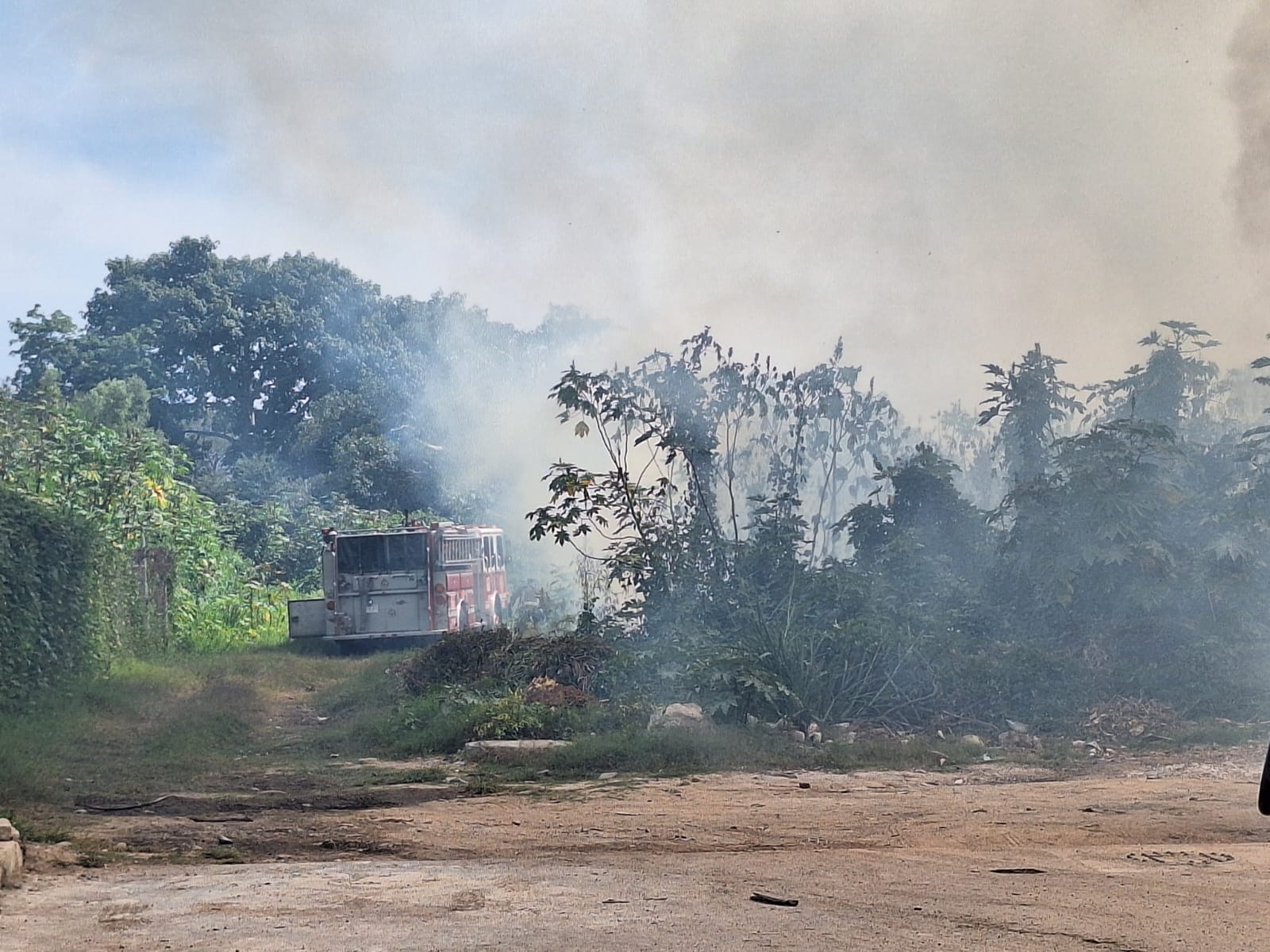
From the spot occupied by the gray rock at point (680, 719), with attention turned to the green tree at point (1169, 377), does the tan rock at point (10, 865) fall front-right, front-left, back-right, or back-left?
back-right

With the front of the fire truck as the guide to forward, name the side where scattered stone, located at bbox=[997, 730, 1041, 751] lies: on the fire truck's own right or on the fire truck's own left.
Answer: on the fire truck's own right

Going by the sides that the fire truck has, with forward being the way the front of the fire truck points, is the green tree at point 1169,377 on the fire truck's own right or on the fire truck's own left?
on the fire truck's own right

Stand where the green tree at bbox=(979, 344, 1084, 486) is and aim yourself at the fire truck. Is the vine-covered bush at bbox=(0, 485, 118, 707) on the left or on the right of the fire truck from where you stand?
left

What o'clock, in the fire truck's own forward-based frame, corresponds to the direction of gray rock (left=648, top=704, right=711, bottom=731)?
The gray rock is roughly at 4 o'clock from the fire truck.

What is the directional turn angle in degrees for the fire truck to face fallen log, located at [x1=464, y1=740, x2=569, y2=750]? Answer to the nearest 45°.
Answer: approximately 135° to its right

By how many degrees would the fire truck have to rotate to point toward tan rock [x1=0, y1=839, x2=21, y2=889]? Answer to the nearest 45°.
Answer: approximately 135° to its right

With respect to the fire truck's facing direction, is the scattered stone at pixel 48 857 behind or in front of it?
behind

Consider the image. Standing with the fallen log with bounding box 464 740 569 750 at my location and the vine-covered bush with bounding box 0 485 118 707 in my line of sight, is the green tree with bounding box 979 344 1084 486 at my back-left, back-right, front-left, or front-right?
back-right

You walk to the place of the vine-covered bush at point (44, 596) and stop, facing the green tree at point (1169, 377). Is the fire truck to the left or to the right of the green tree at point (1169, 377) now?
left

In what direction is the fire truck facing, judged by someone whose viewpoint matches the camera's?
facing away from the viewer and to the right of the viewer
